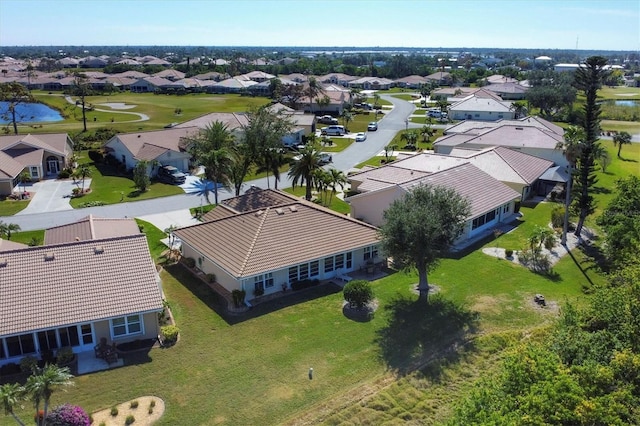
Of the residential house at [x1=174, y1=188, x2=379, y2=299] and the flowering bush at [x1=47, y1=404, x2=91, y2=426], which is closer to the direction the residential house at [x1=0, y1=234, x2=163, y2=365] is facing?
the residential house

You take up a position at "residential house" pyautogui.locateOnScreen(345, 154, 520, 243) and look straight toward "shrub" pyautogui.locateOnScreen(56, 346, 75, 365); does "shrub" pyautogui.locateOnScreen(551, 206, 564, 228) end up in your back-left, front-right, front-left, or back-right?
back-left

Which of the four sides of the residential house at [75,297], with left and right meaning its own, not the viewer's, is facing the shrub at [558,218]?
right

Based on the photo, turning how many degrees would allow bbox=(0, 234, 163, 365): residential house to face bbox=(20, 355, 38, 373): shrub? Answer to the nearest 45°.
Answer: approximately 135° to its left

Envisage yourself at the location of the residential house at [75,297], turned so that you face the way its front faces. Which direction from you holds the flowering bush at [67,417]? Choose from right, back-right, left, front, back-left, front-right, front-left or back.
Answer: back

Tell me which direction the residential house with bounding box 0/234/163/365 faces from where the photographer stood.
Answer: facing away from the viewer

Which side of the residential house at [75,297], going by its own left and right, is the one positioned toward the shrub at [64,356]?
back

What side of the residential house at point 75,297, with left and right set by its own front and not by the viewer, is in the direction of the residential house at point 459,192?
right

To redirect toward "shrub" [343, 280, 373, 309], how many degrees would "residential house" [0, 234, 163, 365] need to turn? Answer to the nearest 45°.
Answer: approximately 90° to its right
